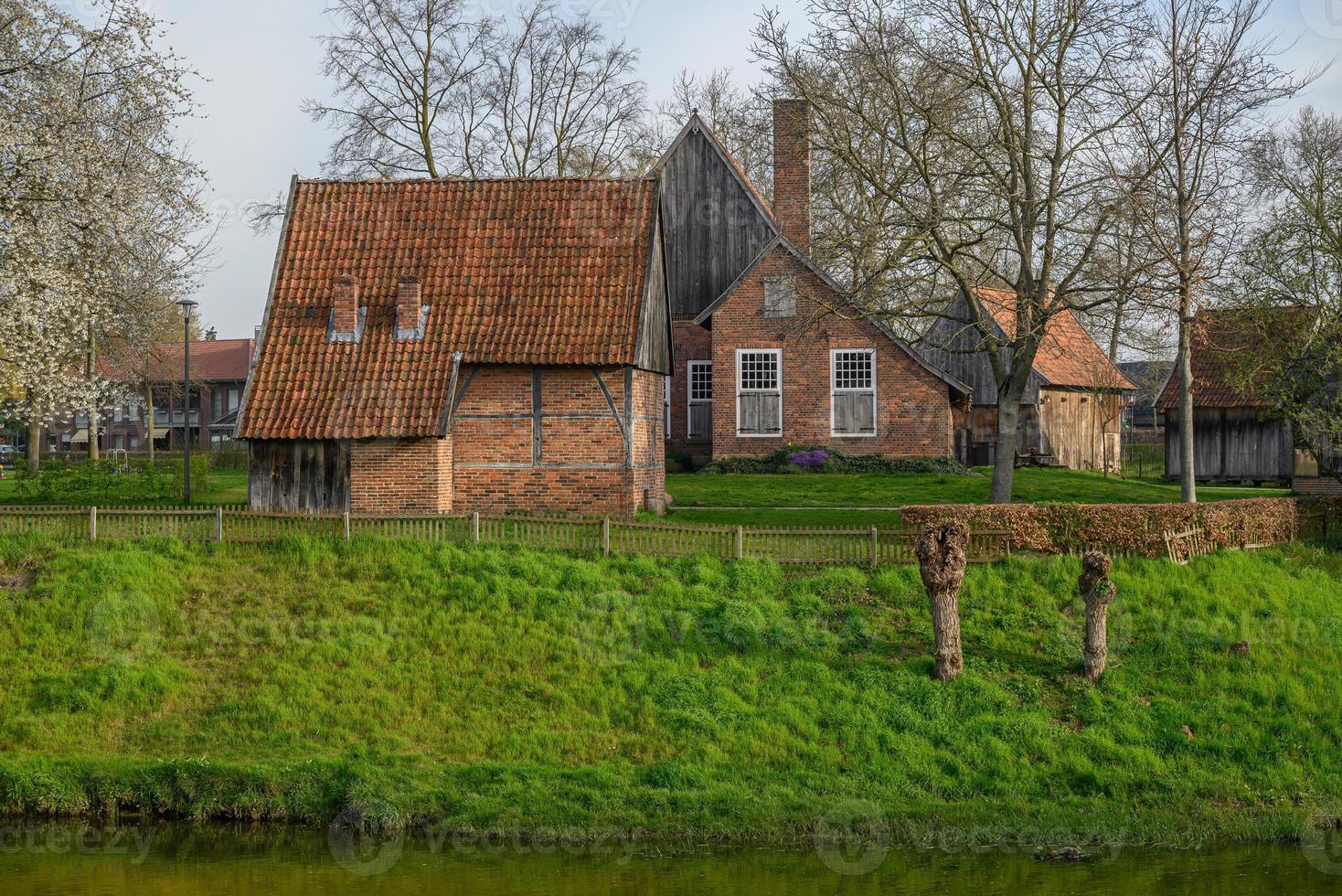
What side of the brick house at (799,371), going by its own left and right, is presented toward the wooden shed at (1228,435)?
left

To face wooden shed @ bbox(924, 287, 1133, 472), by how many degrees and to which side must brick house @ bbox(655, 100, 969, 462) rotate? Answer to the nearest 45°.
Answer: approximately 135° to its left

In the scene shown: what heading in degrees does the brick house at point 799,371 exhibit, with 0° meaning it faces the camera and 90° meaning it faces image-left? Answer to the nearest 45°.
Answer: approximately 0°

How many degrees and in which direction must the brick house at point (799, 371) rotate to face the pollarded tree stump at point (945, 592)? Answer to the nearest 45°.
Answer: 0° — it already faces it

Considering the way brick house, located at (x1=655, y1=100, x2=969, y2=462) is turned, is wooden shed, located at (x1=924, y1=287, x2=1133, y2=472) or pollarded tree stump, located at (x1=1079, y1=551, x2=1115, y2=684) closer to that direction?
the pollarded tree stump

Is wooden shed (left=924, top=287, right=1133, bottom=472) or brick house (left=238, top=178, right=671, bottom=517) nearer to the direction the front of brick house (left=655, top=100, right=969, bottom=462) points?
the brick house

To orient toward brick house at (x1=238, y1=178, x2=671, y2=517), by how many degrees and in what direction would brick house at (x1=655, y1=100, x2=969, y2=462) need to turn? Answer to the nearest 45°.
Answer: approximately 45° to its right

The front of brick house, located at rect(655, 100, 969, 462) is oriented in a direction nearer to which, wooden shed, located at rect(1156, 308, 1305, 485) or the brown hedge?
the brown hedge

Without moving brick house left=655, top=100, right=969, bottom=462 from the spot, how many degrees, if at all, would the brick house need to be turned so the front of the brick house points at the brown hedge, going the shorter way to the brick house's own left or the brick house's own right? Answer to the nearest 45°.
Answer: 0° — it already faces it
